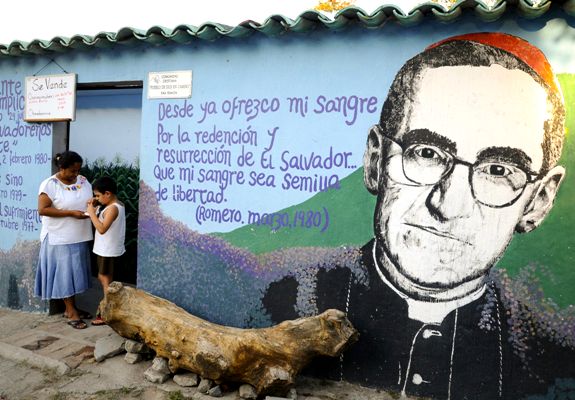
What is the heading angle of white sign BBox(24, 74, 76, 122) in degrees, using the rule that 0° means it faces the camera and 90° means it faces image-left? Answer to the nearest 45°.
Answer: approximately 0°

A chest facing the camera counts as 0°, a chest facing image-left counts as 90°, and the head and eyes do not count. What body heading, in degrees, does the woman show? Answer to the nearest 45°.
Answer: approximately 315°

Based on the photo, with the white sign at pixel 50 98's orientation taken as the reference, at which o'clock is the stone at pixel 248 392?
The stone is roughly at 11 o'clock from the white sign.

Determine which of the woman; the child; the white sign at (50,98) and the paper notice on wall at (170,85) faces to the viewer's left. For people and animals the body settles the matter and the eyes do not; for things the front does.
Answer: the child

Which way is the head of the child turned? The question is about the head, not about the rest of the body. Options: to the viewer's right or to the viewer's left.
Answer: to the viewer's left

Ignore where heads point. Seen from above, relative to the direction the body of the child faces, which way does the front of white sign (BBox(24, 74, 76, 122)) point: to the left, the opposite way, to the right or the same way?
to the left

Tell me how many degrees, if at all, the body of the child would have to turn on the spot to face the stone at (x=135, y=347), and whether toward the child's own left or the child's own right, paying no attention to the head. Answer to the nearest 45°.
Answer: approximately 90° to the child's own left

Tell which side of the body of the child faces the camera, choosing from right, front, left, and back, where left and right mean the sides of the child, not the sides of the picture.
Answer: left
